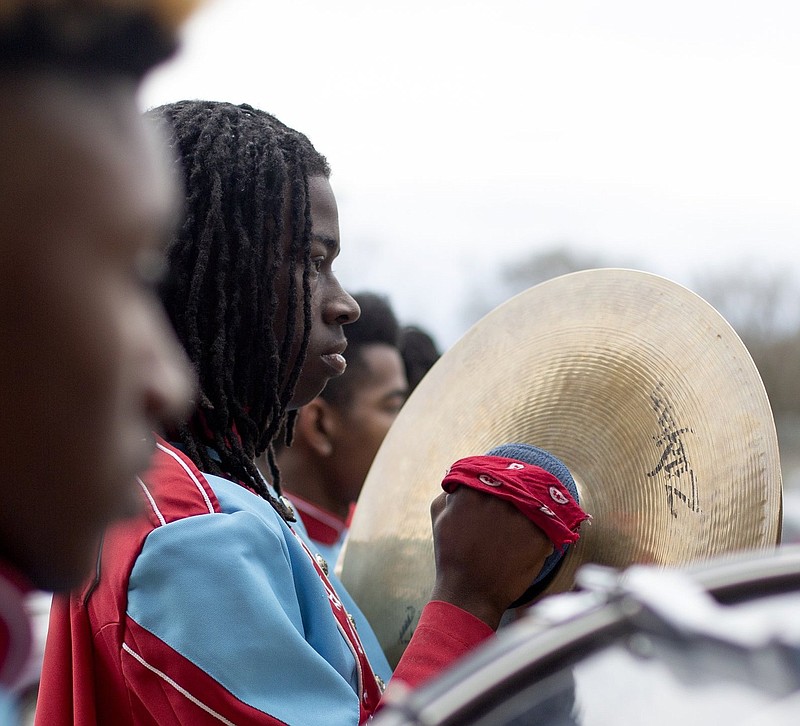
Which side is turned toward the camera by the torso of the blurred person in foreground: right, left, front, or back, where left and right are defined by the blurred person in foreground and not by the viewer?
right

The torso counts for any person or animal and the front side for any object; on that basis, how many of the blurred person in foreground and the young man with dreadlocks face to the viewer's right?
2

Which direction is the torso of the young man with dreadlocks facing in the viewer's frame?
to the viewer's right
